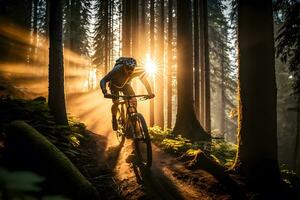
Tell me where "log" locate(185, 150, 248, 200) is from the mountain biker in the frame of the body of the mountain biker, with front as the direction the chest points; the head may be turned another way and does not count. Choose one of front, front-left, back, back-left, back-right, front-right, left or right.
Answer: front-left

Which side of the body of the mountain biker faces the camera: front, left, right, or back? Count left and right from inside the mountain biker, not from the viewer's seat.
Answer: front

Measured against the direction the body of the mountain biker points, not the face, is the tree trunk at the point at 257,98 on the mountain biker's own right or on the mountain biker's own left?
on the mountain biker's own left

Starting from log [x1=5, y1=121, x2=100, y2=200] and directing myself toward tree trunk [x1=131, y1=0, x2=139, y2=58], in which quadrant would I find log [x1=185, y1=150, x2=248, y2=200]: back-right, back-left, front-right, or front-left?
front-right

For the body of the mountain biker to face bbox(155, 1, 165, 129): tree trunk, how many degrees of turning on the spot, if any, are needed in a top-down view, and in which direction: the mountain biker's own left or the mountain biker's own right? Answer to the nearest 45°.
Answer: approximately 180°

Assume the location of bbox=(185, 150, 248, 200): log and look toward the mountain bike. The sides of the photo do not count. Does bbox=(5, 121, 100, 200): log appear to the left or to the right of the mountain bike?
left

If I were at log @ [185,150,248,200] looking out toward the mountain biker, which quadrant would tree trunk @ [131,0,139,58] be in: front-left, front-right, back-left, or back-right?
front-right

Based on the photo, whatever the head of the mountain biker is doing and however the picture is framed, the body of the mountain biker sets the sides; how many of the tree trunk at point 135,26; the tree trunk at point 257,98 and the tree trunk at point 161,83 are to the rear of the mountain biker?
2

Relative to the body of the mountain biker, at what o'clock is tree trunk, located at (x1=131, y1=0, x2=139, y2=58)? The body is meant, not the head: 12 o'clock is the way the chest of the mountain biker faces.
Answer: The tree trunk is roughly at 6 o'clock from the mountain biker.

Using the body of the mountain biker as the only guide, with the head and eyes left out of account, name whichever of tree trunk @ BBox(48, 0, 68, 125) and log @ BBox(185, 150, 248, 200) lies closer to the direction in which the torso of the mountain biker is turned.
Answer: the log

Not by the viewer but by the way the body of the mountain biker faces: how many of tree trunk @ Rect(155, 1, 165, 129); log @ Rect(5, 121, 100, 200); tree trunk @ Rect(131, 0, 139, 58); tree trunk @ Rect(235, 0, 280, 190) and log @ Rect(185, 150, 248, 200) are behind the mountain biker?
2

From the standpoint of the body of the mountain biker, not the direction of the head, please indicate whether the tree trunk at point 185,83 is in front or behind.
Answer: behind

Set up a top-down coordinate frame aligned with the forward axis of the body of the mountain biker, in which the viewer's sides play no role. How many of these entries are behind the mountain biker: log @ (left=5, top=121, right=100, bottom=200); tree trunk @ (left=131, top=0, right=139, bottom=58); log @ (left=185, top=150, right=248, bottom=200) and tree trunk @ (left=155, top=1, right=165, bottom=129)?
2

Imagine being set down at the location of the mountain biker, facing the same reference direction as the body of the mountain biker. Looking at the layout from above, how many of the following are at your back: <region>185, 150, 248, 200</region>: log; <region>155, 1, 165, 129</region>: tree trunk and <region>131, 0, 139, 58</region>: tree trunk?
2
